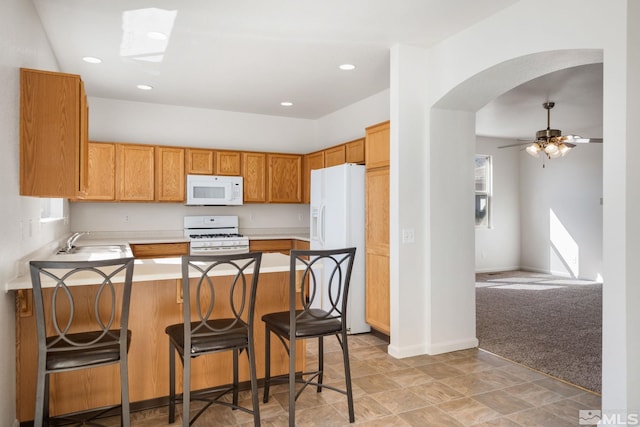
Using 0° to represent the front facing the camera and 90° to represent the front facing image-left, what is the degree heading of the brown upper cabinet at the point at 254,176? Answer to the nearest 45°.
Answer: approximately 0°

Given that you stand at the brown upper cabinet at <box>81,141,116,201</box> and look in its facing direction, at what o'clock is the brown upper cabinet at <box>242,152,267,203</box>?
the brown upper cabinet at <box>242,152,267,203</box> is roughly at 9 o'clock from the brown upper cabinet at <box>81,141,116,201</box>.

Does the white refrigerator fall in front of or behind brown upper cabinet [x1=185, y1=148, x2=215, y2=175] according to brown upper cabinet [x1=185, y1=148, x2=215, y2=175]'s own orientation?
in front

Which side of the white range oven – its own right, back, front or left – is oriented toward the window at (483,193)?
left

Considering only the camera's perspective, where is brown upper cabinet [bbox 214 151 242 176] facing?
facing the viewer

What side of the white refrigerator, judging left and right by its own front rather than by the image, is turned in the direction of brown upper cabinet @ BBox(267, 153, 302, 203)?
right

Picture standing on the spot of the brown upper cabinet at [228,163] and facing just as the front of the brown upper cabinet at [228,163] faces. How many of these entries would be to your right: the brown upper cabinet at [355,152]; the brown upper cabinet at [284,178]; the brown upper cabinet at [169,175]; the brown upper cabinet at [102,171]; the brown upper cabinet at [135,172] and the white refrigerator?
3

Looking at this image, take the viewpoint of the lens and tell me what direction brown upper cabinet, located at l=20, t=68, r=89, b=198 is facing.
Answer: facing to the right of the viewer

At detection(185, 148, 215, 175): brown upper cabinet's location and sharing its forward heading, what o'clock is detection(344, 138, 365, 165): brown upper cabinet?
detection(344, 138, 365, 165): brown upper cabinet is roughly at 10 o'clock from detection(185, 148, 215, 175): brown upper cabinet.

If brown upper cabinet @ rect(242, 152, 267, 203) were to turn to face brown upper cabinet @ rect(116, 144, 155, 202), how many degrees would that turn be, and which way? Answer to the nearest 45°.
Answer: approximately 90° to its right
